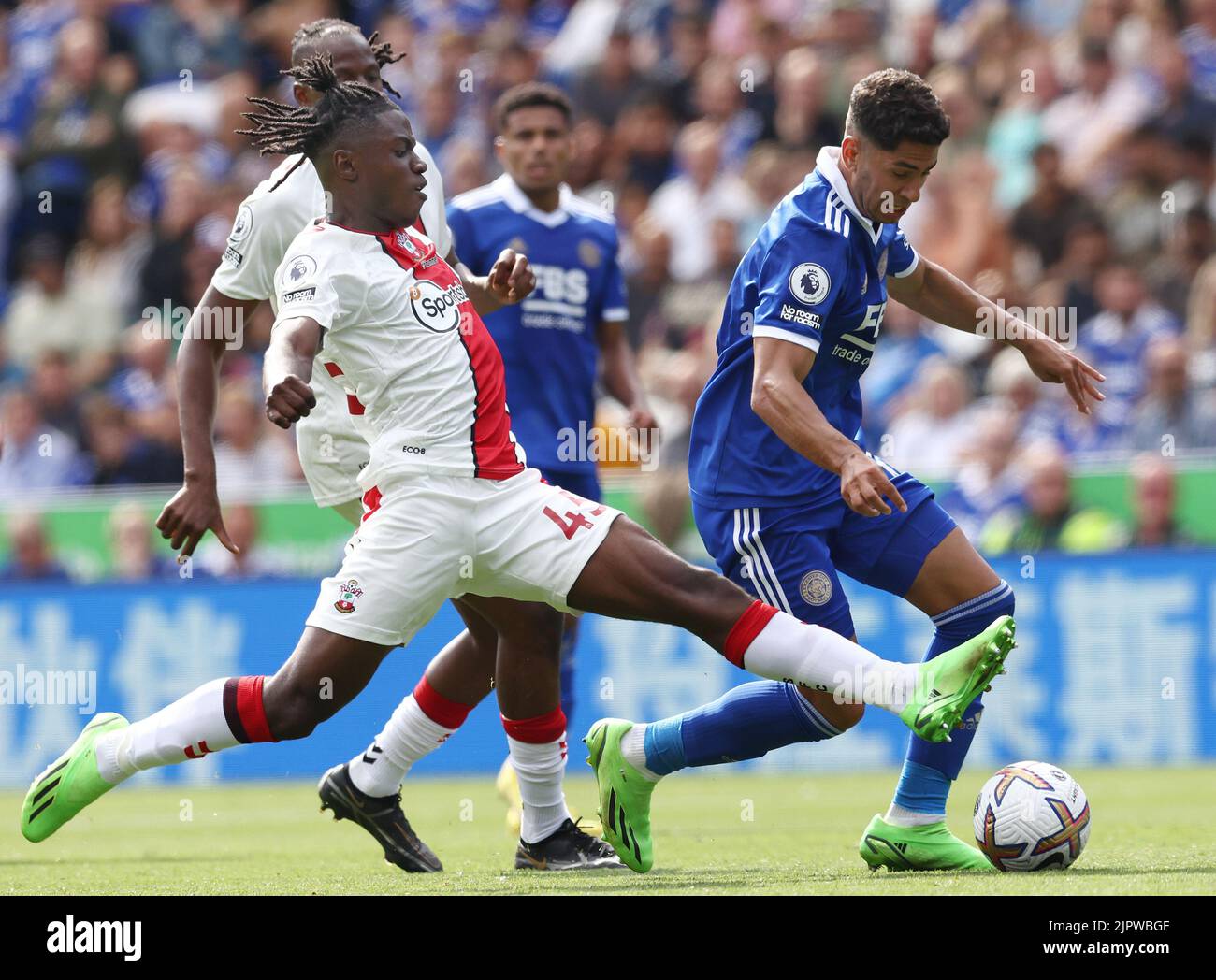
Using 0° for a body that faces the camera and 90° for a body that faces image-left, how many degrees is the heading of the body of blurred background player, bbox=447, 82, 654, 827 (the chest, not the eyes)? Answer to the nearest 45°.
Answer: approximately 0°

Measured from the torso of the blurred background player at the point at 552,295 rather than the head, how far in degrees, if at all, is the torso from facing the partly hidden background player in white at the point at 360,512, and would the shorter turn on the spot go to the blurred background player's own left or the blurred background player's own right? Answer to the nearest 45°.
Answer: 0° — they already face them

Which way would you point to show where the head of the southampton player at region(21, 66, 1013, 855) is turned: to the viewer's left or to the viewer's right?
to the viewer's right

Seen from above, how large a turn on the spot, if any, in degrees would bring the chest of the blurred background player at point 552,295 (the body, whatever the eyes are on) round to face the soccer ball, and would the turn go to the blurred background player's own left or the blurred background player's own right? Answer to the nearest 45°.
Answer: approximately 45° to the blurred background player's own left

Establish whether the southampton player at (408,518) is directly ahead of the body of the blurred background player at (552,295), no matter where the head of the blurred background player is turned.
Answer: yes

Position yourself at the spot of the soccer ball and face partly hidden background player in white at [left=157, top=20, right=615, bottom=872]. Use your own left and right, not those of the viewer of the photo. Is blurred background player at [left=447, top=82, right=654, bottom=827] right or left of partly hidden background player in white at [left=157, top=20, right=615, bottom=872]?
right
